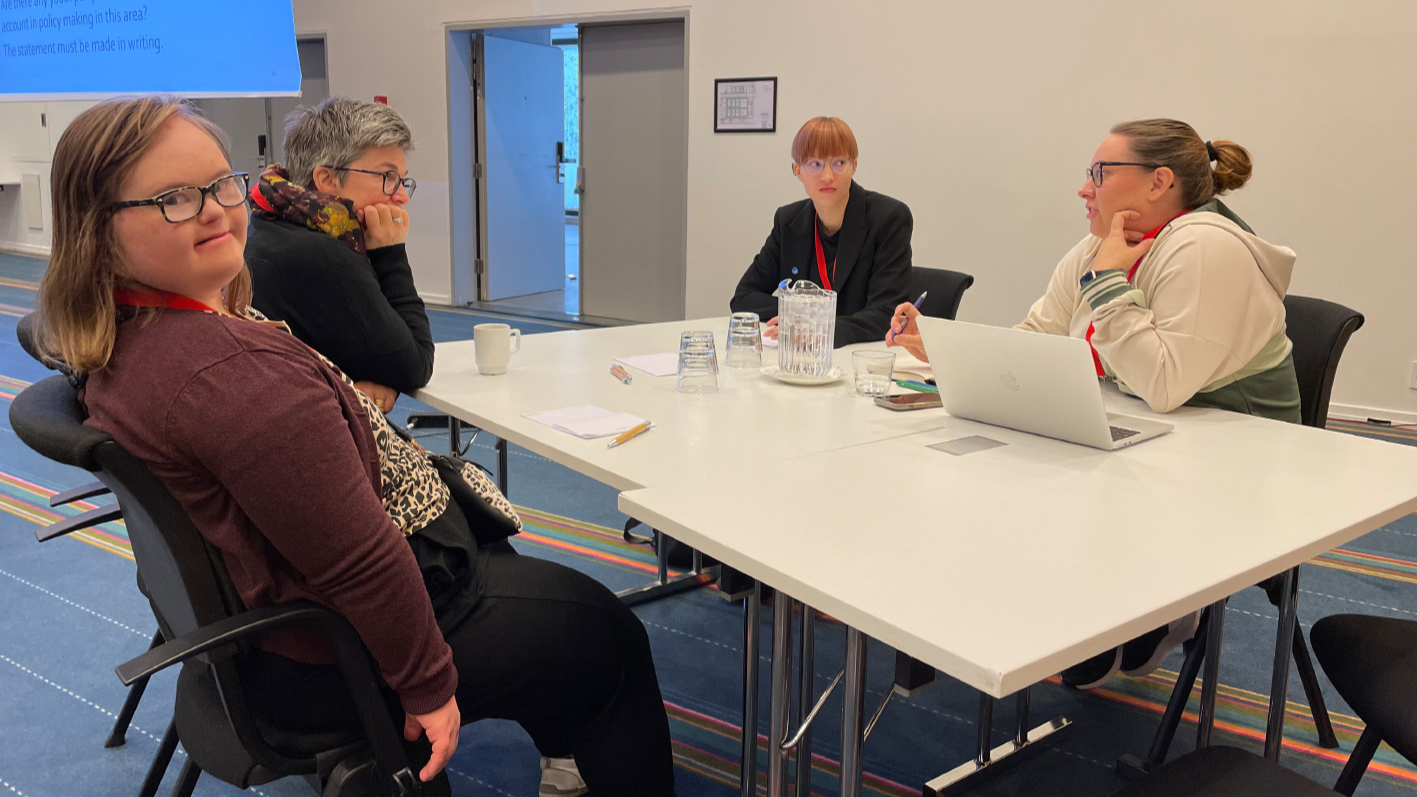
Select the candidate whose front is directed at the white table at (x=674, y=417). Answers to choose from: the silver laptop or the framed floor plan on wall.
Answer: the framed floor plan on wall

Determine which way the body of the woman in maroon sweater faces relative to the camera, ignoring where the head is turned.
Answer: to the viewer's right

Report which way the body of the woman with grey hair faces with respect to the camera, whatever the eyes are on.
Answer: to the viewer's right

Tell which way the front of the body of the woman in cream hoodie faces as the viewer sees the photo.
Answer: to the viewer's left

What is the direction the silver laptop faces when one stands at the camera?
facing away from the viewer and to the right of the viewer

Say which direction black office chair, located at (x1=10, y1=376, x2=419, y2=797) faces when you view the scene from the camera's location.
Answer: facing to the right of the viewer

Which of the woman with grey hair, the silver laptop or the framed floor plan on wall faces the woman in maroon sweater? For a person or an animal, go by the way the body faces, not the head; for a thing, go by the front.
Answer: the framed floor plan on wall

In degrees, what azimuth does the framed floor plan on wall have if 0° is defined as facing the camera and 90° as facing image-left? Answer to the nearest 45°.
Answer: approximately 0°

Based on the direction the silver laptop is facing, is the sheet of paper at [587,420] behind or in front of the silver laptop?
behind

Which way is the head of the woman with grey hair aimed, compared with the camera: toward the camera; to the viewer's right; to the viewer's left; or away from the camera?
to the viewer's right
